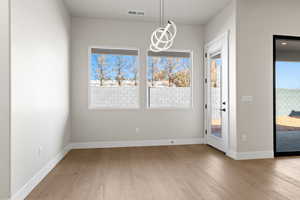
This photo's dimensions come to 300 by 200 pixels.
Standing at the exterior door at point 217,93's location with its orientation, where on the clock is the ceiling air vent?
The ceiling air vent is roughly at 1 o'clock from the exterior door.

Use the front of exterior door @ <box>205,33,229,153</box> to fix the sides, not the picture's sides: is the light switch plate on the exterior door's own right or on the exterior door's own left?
on the exterior door's own left

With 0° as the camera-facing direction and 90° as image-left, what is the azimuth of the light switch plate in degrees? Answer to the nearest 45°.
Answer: approximately 0°

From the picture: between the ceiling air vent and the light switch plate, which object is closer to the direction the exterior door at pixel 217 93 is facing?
the ceiling air vent

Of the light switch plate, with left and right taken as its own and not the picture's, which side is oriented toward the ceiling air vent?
right
